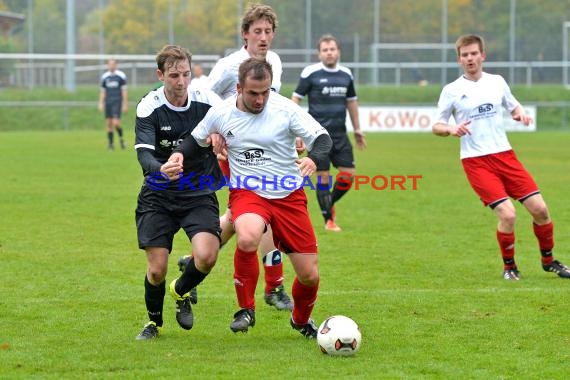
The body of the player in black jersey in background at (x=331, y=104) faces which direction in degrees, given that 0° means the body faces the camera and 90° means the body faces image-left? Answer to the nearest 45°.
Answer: approximately 0°

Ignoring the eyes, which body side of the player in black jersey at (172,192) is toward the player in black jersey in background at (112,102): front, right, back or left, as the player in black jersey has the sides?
back

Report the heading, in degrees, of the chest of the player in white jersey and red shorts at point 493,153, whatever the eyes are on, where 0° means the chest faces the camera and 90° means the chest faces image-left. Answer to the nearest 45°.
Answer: approximately 0°
